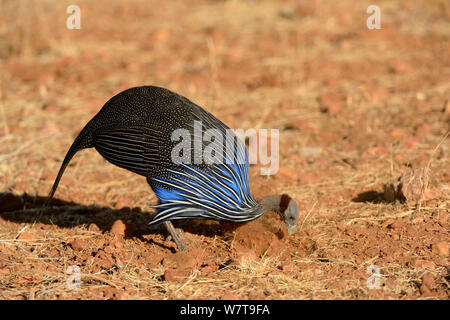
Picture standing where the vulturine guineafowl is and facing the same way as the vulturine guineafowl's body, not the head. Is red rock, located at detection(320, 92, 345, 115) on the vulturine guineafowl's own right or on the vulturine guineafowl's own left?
on the vulturine guineafowl's own left

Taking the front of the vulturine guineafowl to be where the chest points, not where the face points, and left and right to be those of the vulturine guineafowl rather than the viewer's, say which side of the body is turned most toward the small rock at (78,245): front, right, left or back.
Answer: back

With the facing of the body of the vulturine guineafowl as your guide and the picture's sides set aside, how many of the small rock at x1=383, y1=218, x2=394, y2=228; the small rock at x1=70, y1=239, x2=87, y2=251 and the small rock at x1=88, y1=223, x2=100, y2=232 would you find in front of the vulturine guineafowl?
1

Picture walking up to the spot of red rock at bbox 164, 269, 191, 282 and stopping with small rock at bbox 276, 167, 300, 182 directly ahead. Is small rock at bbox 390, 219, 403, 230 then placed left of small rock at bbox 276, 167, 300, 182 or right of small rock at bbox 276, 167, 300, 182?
right

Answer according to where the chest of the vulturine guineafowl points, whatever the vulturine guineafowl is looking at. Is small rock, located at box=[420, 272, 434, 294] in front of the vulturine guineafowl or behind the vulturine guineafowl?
in front

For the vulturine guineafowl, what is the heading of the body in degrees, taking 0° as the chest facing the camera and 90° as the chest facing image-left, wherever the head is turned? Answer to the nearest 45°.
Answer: approximately 270°

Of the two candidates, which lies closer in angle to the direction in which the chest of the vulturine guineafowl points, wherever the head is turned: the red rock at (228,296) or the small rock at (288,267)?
the small rock

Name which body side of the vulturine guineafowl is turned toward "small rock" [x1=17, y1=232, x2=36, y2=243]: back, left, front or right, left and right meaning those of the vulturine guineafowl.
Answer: back

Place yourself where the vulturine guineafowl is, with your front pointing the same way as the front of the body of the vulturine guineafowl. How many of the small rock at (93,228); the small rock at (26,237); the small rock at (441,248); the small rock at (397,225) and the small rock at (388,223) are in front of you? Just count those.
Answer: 3

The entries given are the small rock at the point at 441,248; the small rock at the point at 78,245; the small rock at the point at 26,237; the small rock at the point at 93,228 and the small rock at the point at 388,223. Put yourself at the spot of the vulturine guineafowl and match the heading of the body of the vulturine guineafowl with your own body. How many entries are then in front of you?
2

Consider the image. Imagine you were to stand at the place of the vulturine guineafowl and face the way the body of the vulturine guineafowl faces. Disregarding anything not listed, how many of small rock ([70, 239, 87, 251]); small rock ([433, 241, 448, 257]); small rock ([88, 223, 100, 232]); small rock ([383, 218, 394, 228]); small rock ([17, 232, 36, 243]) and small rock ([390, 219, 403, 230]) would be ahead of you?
3
